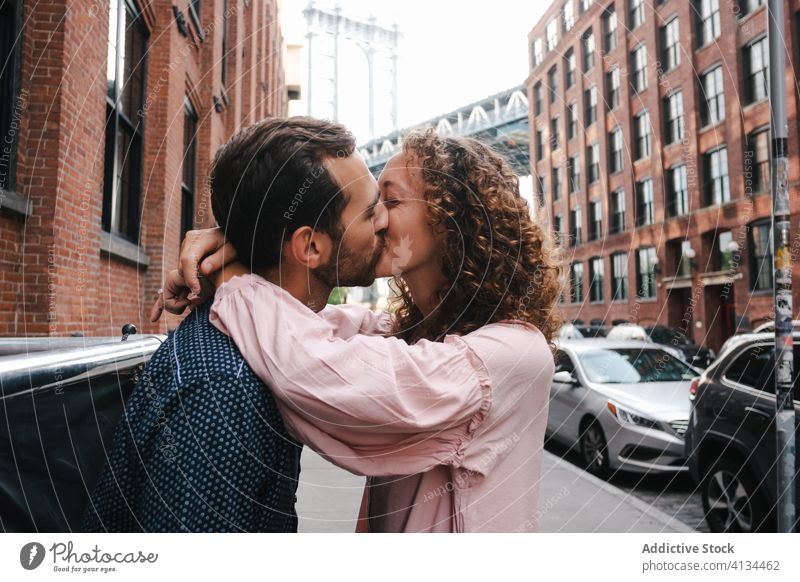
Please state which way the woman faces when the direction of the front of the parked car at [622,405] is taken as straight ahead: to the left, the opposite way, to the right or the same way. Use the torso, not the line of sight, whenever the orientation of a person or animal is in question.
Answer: to the right

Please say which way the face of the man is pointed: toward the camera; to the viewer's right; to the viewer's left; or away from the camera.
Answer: to the viewer's right

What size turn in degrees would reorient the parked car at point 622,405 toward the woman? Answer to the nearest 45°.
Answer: approximately 45° to its right

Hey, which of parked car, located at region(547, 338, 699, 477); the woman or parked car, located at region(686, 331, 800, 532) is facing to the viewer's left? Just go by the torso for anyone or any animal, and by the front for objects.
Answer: the woman

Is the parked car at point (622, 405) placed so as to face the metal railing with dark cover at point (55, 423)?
no

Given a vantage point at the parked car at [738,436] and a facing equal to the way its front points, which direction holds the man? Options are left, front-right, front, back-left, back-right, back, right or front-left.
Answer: front-right

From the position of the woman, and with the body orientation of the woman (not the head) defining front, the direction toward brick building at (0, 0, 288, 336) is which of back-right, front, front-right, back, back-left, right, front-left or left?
front-right

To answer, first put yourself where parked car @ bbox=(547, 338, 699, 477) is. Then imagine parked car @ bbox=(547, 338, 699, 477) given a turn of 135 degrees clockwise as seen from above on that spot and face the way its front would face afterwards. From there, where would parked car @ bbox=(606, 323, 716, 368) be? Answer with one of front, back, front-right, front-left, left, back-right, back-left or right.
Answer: right

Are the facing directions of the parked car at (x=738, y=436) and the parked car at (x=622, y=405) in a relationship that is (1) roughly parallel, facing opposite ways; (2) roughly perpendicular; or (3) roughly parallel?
roughly parallel

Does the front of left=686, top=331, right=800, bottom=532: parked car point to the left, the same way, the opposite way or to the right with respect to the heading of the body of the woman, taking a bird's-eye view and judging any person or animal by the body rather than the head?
to the left

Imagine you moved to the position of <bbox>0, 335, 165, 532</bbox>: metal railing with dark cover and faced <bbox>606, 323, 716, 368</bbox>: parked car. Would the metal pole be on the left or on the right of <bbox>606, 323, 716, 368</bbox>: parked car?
right

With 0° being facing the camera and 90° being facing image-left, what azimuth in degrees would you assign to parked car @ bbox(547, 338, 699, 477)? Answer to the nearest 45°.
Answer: approximately 315°

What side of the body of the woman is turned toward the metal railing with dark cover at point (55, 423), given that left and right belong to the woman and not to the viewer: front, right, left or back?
front

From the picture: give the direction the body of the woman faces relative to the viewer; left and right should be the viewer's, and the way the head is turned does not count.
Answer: facing to the left of the viewer

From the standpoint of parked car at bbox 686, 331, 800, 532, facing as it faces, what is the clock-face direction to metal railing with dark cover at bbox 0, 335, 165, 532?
metal railing with dark cover at bbox 0, 335, 165, 532 is roughly at 2 o'clock from parked car at bbox 686, 331, 800, 532.
